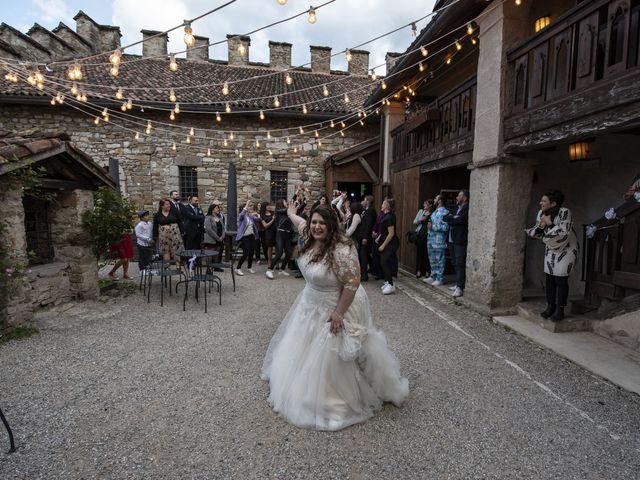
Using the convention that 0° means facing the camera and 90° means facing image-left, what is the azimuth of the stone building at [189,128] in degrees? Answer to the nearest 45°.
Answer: approximately 0°

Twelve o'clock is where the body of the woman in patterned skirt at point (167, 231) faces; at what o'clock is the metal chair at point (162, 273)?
The metal chair is roughly at 12 o'clock from the woman in patterned skirt.

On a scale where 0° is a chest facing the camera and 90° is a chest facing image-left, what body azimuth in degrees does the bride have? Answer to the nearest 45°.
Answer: approximately 45°

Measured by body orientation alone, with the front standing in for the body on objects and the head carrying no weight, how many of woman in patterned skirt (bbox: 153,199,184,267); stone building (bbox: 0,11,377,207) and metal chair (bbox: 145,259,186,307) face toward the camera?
2

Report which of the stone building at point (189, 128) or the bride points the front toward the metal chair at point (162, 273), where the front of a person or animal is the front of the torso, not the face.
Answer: the stone building

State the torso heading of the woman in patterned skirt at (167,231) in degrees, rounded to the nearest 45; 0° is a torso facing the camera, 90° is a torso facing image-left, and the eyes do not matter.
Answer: approximately 0°

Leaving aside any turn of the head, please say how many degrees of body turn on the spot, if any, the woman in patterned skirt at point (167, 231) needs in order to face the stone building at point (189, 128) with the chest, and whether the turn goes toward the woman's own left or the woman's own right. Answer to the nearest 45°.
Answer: approximately 180°

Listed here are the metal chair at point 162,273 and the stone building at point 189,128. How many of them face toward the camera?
1

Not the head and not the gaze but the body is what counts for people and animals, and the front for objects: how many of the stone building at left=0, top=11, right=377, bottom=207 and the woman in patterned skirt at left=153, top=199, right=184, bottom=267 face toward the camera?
2

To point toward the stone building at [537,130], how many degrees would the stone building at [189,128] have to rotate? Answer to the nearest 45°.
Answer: approximately 45° to its left

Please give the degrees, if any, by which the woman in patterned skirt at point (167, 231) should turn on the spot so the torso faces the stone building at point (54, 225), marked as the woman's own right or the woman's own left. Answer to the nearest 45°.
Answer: approximately 45° to the woman's own right
